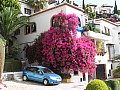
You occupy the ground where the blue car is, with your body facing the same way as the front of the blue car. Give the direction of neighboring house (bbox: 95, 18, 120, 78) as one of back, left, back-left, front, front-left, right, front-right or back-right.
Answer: left

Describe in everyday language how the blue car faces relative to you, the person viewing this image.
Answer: facing the viewer and to the right of the viewer

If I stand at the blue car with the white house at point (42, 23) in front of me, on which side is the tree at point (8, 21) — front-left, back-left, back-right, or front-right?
front-left

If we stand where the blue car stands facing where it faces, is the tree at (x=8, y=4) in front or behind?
behind

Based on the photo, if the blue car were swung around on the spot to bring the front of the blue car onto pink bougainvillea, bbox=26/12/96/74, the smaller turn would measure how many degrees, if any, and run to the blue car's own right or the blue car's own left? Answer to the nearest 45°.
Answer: approximately 90° to the blue car's own left

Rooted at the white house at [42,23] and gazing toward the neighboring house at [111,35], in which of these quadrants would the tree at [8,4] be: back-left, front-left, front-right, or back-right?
back-left

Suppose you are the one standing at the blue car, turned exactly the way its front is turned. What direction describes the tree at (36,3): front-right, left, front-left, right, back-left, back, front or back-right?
back-left

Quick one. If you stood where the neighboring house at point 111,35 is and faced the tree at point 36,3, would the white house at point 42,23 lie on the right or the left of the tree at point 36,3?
left
